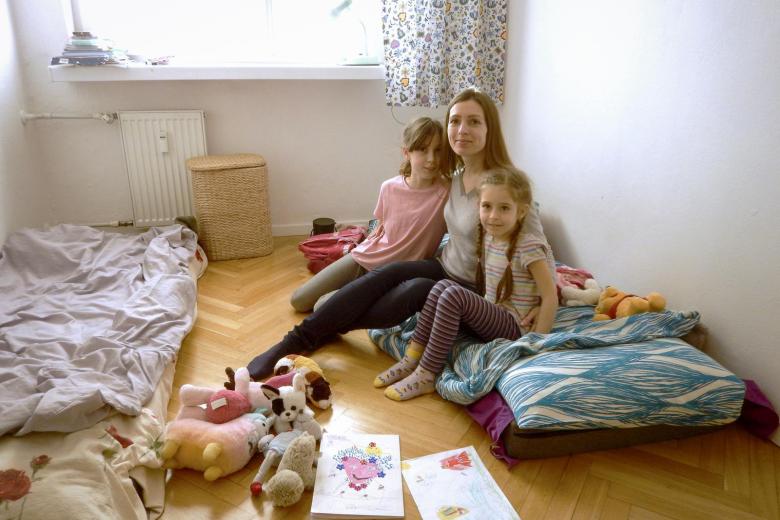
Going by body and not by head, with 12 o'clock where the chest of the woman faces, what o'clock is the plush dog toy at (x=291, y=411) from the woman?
The plush dog toy is roughly at 12 o'clock from the woman.

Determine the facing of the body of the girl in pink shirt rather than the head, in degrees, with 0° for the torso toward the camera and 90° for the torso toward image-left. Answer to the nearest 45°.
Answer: approximately 0°

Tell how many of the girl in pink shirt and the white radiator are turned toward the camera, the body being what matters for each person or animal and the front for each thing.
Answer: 2

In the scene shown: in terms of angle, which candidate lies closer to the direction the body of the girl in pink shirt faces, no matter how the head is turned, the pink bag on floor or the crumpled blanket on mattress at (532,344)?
the crumpled blanket on mattress

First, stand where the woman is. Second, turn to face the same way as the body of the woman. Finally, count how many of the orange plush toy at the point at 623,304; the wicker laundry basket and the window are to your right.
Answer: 2

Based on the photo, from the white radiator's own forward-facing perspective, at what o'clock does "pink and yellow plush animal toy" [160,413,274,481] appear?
The pink and yellow plush animal toy is roughly at 12 o'clock from the white radiator.

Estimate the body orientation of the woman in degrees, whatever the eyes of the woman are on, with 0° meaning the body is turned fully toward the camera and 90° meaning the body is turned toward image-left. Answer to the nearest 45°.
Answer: approximately 45°
